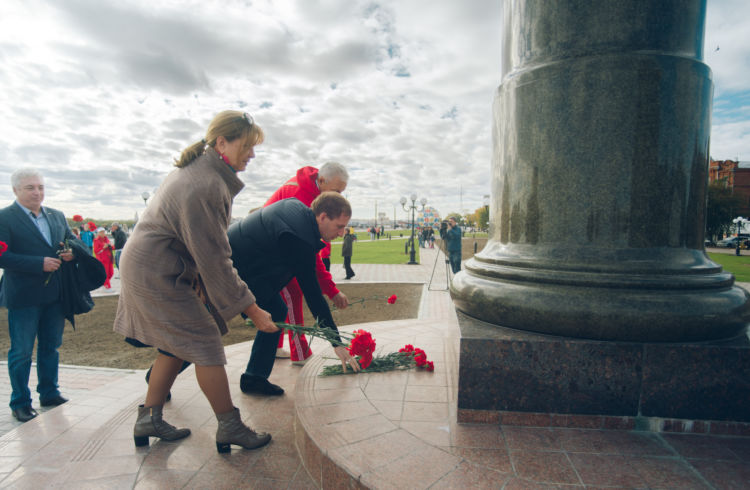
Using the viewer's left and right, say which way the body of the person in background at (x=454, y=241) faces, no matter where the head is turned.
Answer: facing the viewer and to the left of the viewer

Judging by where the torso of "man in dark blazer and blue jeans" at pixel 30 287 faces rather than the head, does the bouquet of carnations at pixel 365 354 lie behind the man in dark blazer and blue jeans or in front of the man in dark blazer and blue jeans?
in front

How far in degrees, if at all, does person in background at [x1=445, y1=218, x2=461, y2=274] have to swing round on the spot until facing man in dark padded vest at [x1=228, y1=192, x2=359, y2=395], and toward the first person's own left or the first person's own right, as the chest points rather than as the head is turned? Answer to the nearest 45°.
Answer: approximately 45° to the first person's own left

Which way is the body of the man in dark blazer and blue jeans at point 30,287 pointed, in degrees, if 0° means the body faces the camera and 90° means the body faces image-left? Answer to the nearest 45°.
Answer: approximately 315°

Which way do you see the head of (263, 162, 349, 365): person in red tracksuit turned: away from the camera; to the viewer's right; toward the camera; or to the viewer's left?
to the viewer's right

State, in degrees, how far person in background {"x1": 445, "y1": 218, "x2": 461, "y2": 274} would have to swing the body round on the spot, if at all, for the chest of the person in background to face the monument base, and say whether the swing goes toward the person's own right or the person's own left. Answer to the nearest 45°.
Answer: approximately 45° to the person's own left

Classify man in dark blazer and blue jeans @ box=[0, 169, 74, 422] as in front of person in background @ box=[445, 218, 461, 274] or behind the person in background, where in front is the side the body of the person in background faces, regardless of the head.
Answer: in front

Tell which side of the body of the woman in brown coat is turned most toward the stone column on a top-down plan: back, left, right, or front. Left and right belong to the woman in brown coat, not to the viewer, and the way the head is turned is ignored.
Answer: front

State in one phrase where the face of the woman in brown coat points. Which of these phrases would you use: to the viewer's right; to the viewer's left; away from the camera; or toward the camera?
to the viewer's right

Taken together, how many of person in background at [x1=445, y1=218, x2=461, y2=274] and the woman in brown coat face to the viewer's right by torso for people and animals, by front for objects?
1

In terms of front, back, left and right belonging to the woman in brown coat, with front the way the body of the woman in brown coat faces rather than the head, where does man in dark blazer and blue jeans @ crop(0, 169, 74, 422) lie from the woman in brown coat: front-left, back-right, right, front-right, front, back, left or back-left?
back-left

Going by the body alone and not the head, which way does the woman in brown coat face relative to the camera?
to the viewer's right

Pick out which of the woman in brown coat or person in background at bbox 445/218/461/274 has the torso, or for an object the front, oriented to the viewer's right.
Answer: the woman in brown coat

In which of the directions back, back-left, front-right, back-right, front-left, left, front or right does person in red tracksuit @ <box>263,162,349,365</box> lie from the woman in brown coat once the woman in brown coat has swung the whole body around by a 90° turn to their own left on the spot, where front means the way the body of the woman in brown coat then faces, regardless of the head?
front-right
